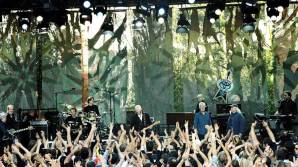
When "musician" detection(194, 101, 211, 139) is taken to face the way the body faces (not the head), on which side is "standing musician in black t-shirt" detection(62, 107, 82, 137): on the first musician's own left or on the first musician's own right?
on the first musician's own right

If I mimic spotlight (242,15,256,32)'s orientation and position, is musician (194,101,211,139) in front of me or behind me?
in front

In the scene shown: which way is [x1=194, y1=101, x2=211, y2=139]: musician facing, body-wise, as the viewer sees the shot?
toward the camera

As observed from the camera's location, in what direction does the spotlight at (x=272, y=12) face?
facing the viewer

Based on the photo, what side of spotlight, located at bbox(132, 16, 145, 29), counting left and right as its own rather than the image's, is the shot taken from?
front

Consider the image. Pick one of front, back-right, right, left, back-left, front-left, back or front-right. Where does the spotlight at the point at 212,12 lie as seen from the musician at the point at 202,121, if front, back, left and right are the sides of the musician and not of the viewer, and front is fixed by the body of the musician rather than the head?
back

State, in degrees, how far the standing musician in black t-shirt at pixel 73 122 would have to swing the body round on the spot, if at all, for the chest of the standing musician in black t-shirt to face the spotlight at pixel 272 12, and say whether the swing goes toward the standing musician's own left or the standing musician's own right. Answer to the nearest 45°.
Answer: approximately 90° to the standing musician's own left

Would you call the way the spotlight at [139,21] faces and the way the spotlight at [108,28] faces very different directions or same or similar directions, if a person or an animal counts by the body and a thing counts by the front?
same or similar directions

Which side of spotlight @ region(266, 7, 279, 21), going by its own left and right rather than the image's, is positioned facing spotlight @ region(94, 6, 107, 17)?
right

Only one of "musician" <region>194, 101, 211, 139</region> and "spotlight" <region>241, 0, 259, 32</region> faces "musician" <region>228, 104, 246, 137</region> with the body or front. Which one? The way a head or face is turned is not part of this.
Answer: the spotlight
